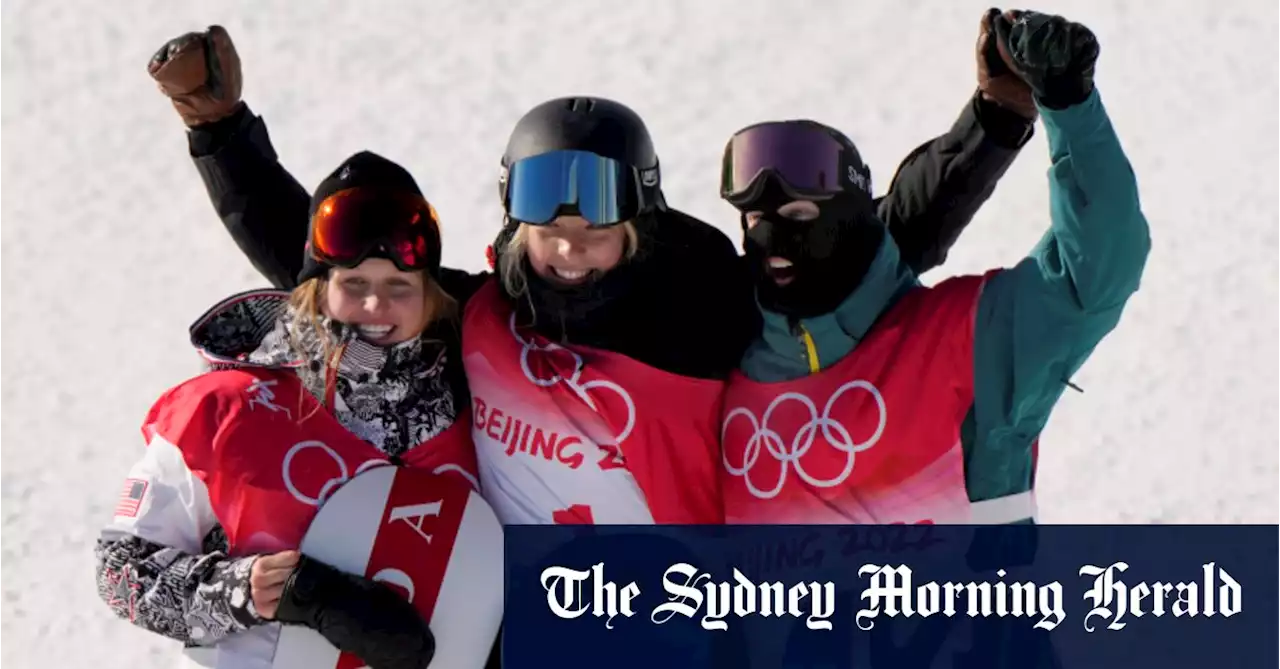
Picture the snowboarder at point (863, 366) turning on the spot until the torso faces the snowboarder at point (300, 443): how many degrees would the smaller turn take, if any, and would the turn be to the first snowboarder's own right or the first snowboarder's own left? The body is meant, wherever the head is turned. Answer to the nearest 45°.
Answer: approximately 45° to the first snowboarder's own right

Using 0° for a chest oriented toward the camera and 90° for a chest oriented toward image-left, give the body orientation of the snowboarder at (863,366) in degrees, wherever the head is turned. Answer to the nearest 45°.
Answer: approximately 45°
